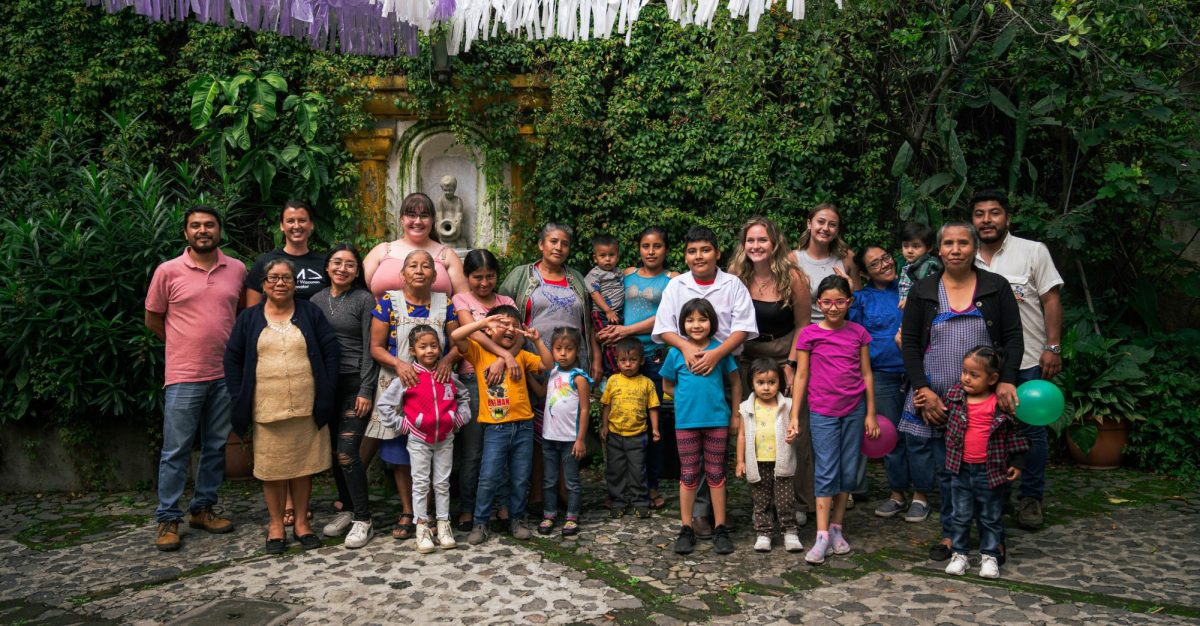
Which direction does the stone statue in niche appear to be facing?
toward the camera

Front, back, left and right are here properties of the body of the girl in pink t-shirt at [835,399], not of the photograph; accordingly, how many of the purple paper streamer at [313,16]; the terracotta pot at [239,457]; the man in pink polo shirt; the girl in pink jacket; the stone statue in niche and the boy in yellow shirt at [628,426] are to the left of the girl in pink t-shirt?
0

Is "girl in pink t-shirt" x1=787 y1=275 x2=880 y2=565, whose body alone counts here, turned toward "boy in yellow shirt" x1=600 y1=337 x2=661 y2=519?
no

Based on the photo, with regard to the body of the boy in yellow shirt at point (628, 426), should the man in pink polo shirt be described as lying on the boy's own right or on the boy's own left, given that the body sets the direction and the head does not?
on the boy's own right

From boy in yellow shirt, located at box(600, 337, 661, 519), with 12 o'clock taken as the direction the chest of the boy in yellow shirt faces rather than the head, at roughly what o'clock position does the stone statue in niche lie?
The stone statue in niche is roughly at 5 o'clock from the boy in yellow shirt.

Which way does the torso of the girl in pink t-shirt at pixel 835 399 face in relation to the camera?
toward the camera

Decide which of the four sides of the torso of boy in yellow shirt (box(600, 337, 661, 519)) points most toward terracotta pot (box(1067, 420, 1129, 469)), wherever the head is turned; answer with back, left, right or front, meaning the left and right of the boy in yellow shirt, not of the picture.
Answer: left

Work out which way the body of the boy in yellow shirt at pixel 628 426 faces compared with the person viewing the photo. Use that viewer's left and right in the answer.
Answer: facing the viewer

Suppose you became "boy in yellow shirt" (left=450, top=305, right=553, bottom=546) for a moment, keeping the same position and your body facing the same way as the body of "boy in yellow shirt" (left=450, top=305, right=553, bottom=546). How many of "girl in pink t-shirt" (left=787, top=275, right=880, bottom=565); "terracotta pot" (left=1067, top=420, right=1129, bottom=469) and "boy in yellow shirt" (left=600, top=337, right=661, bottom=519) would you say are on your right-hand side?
0

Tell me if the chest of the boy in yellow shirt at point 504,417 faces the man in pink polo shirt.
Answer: no

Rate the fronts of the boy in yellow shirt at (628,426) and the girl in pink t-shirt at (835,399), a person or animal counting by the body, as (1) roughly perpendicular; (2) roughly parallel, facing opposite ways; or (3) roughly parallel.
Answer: roughly parallel

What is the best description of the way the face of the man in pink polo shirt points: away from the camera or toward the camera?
toward the camera

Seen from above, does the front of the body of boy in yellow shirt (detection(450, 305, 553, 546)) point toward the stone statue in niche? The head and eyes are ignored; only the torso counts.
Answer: no

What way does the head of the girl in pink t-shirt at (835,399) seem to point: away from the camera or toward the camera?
toward the camera

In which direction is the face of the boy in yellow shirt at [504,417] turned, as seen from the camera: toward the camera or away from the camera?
toward the camera

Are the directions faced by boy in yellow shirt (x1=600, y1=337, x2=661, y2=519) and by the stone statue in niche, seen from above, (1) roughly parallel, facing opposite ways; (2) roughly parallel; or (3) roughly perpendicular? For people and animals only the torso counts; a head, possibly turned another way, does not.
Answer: roughly parallel

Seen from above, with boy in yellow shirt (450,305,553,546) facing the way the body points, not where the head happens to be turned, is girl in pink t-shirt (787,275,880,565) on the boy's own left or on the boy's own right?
on the boy's own left

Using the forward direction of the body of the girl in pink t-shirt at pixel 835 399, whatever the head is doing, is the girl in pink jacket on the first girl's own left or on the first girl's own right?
on the first girl's own right

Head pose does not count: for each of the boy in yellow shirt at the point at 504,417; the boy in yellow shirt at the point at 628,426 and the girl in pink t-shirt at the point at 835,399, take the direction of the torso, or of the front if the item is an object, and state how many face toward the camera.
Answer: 3

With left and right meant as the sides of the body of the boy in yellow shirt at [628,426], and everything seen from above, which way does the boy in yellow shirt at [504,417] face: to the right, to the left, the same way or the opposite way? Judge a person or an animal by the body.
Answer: the same way
